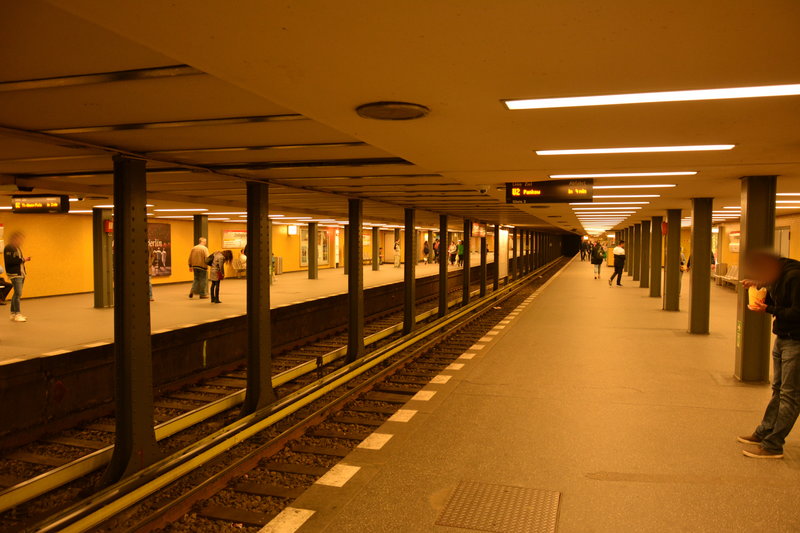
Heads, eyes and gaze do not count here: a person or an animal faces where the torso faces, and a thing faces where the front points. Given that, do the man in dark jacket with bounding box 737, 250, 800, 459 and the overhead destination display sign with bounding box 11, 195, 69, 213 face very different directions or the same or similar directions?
very different directions

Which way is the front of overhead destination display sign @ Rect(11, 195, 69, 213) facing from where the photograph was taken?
facing the viewer

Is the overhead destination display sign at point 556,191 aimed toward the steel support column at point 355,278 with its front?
no

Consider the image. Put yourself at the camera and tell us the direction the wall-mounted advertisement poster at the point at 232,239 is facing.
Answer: facing the viewer and to the right of the viewer

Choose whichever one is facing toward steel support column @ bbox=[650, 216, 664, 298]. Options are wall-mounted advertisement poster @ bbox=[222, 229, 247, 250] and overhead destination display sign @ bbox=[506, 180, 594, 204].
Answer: the wall-mounted advertisement poster

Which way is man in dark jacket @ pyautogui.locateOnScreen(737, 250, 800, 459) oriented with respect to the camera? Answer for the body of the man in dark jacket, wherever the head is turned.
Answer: to the viewer's left

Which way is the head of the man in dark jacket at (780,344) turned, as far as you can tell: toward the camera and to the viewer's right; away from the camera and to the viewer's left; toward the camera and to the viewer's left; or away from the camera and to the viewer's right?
toward the camera and to the viewer's left

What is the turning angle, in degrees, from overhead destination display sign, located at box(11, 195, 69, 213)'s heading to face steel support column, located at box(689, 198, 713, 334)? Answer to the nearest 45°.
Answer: approximately 45° to its left

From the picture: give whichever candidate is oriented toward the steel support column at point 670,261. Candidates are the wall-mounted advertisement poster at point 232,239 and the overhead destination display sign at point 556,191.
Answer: the wall-mounted advertisement poster

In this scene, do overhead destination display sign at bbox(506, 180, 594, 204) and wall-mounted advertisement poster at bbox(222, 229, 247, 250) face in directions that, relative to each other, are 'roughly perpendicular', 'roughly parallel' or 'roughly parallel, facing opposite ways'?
roughly perpendicular

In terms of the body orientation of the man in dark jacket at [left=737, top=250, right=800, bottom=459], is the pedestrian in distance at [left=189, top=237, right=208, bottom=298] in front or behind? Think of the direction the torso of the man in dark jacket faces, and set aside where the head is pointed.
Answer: in front

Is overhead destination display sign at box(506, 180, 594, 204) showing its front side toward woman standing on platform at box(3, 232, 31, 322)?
no

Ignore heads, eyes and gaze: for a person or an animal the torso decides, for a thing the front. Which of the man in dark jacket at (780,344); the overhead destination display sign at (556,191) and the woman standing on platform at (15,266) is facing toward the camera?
the overhead destination display sign

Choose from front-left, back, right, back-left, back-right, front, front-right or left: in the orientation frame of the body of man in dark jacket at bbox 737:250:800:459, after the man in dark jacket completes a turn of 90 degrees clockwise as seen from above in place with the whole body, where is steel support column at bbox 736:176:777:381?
front

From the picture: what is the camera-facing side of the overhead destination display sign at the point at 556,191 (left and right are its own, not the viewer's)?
front
